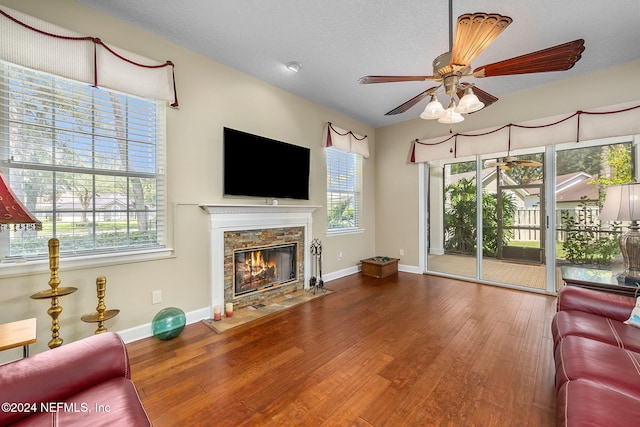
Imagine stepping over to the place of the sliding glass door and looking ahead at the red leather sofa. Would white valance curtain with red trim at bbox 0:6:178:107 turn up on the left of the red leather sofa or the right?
right

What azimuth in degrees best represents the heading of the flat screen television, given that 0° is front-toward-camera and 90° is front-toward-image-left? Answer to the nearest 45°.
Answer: approximately 315°

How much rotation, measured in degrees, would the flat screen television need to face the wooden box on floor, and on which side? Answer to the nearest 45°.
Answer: approximately 90° to its left

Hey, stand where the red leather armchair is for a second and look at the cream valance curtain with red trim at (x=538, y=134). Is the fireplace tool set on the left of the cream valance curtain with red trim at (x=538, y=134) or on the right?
left

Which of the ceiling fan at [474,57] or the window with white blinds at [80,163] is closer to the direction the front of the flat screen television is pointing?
the ceiling fan

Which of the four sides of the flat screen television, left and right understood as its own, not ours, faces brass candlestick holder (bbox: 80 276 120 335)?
right

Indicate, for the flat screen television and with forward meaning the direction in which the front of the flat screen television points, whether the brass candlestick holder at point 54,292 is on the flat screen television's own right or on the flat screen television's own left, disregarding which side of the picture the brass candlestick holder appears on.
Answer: on the flat screen television's own right

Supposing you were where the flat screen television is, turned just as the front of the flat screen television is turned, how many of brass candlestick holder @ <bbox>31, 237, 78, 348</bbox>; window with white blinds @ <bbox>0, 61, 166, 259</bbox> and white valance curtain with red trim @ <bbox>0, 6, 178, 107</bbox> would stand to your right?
3

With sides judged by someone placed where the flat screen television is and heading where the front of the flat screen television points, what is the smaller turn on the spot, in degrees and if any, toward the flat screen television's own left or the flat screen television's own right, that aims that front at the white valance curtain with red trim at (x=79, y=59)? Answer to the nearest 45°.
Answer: approximately 90° to the flat screen television's own right
